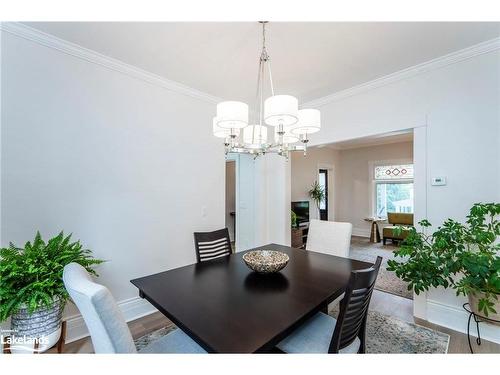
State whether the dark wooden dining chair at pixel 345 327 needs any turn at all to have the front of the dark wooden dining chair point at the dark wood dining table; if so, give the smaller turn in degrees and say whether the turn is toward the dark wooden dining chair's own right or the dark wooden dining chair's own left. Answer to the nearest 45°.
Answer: approximately 45° to the dark wooden dining chair's own left

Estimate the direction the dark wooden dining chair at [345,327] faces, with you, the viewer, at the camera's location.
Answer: facing away from the viewer and to the left of the viewer

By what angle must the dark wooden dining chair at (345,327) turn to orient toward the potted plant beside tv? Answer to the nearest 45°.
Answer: approximately 45° to its right

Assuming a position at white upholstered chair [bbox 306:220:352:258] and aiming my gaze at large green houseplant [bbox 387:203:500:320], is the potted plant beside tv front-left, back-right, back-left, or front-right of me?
back-left
